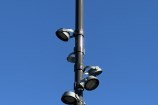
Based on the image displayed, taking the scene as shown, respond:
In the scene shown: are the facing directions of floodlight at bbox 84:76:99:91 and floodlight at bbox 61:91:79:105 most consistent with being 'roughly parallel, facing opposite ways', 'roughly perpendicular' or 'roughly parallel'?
roughly perpendicular

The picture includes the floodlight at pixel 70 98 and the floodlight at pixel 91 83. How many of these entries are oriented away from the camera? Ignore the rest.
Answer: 0

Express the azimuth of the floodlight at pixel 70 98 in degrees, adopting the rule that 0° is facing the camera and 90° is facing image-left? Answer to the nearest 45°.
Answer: approximately 45°

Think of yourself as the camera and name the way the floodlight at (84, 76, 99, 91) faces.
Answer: facing the viewer and to the right of the viewer
